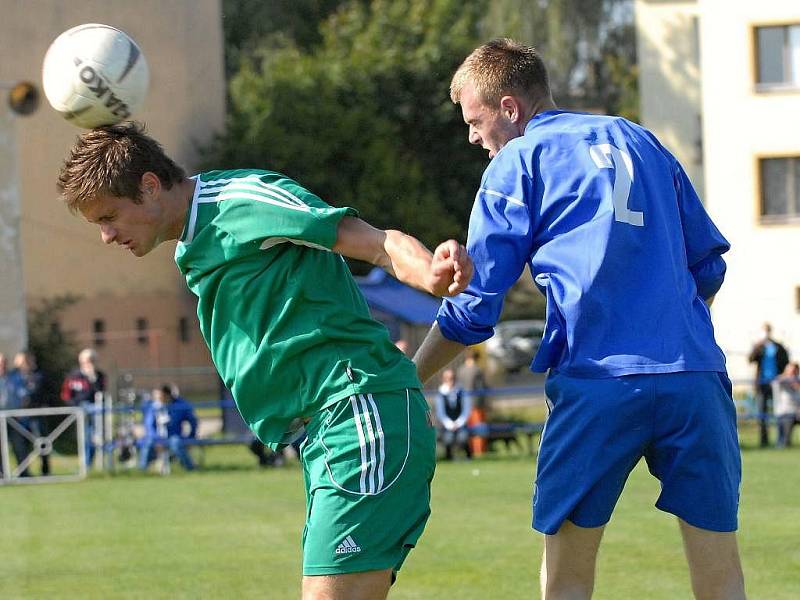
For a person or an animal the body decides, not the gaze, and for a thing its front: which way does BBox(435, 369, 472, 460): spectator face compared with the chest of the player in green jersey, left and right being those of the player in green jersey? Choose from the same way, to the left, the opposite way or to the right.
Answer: to the left

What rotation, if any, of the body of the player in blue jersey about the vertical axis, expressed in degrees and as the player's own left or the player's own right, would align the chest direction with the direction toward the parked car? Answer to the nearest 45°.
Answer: approximately 45° to the player's own right

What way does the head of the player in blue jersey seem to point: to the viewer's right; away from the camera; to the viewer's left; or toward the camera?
to the viewer's left

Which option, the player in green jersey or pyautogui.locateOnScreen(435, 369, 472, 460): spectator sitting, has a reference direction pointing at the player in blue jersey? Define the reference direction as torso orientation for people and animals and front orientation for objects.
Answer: the spectator sitting

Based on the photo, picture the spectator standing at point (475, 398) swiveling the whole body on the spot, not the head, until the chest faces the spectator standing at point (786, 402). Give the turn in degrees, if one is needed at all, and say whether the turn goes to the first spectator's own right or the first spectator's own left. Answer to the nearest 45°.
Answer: approximately 135° to the first spectator's own left

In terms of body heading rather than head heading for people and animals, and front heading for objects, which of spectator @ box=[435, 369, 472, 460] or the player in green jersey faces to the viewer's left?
the player in green jersey

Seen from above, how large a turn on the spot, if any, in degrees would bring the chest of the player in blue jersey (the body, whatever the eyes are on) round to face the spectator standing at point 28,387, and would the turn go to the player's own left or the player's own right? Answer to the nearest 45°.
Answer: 0° — they already face them

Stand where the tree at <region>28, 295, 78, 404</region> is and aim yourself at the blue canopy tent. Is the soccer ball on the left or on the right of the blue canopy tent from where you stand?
right

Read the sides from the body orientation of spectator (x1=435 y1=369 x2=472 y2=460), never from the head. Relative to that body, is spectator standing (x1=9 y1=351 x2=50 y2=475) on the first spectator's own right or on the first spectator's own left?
on the first spectator's own right

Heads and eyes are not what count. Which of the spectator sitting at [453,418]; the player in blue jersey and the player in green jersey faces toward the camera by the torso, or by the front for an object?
the spectator sitting

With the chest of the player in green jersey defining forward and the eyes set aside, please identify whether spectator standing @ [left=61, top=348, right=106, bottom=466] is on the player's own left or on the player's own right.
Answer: on the player's own right

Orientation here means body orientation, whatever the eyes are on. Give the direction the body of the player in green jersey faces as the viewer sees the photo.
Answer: to the viewer's left

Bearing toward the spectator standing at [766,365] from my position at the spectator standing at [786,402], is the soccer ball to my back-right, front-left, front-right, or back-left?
back-left

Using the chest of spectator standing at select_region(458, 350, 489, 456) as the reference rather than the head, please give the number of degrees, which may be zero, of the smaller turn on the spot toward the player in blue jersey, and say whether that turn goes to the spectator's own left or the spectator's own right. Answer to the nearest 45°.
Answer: approximately 45° to the spectator's own left

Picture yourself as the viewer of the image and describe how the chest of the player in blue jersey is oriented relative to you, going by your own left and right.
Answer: facing away from the viewer and to the left of the viewer

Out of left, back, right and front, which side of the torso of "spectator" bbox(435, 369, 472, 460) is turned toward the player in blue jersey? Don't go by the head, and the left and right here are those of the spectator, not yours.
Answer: front
